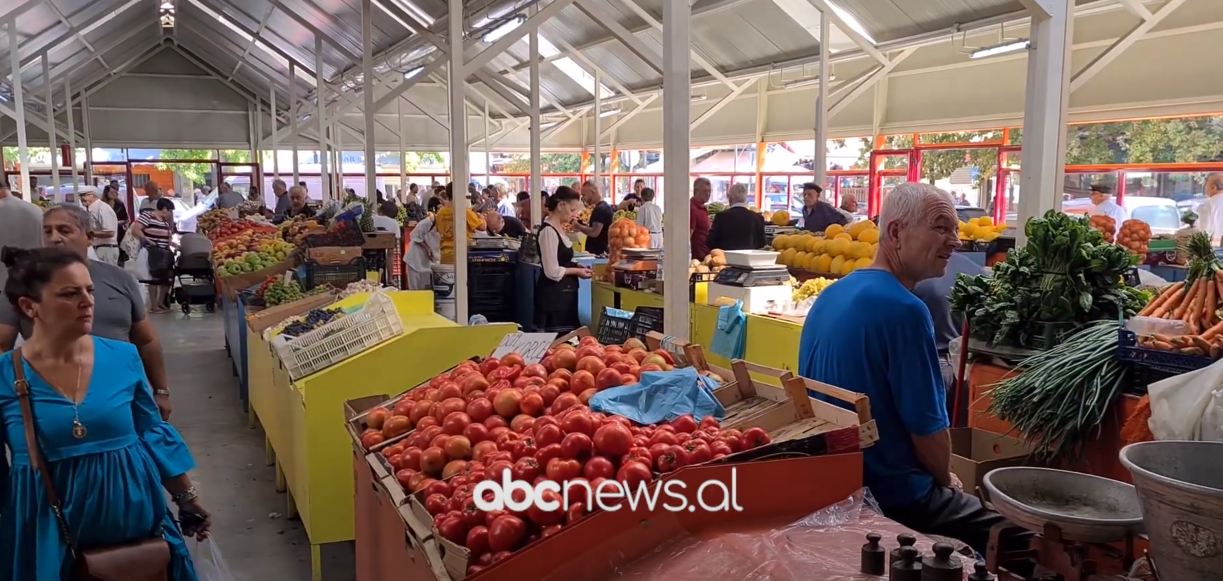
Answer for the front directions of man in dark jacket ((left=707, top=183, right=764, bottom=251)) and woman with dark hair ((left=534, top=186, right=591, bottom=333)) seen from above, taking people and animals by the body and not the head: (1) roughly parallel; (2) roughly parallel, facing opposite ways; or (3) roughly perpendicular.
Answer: roughly perpendicular

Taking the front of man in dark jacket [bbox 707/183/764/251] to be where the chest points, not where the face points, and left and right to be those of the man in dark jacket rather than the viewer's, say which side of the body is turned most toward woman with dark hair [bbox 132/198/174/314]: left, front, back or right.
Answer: left

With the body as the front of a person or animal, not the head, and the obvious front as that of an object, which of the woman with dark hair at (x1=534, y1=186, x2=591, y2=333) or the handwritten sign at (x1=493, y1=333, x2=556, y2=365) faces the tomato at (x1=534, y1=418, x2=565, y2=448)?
the handwritten sign

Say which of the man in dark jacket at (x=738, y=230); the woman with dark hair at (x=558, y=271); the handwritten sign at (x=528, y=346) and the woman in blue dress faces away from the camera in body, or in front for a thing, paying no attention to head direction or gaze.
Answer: the man in dark jacket

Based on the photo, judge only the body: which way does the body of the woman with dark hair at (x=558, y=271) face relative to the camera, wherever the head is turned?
to the viewer's right

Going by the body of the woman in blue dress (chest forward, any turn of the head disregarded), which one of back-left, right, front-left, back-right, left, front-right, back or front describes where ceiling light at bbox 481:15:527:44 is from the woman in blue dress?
back-left

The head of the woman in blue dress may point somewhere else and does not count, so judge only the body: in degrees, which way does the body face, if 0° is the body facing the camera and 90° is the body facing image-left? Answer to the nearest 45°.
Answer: approximately 0°

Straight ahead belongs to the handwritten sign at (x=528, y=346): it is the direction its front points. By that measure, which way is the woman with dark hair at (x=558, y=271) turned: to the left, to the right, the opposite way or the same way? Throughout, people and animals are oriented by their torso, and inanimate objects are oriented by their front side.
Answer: to the left

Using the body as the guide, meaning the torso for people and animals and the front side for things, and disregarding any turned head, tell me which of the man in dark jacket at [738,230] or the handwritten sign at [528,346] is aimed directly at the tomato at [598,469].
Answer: the handwritten sign

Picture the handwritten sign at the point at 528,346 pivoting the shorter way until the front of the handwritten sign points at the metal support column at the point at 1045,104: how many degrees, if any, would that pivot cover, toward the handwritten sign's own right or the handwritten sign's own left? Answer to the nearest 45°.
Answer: approximately 90° to the handwritten sign's own left

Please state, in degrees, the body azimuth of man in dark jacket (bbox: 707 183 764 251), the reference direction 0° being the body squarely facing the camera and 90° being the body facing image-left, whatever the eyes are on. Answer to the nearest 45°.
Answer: approximately 180°

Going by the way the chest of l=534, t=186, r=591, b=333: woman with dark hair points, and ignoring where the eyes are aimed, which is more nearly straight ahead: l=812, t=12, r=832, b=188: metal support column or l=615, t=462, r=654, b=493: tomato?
the metal support column
